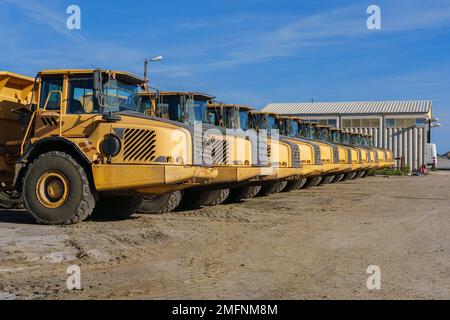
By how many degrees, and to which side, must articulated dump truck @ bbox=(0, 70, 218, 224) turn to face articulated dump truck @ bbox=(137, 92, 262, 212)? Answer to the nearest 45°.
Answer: approximately 90° to its left

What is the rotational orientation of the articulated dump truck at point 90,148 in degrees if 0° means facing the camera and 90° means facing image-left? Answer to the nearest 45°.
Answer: approximately 315°

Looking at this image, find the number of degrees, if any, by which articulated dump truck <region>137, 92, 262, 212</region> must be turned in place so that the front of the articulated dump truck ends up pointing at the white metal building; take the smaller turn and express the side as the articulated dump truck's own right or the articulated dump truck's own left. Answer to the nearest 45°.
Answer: approximately 90° to the articulated dump truck's own left

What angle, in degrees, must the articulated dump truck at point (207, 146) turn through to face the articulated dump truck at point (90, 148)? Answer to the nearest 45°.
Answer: approximately 90° to its right

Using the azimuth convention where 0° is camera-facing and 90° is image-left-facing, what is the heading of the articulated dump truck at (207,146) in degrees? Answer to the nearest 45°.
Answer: approximately 315°

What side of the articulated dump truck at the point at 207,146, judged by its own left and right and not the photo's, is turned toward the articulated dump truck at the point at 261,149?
left

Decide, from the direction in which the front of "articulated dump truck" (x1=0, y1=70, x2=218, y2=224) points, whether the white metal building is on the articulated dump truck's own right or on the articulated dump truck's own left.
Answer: on the articulated dump truck's own left
